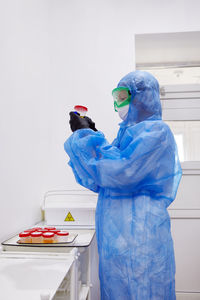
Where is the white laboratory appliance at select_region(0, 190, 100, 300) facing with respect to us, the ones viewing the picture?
facing the viewer

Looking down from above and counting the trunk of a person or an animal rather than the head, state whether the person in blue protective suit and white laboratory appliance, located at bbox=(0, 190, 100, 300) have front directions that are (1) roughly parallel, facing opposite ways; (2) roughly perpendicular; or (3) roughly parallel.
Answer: roughly perpendicular

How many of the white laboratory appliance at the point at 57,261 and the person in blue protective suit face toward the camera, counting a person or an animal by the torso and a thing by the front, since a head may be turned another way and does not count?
1

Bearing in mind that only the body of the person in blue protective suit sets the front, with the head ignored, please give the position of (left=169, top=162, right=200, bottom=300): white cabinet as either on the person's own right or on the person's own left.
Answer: on the person's own right

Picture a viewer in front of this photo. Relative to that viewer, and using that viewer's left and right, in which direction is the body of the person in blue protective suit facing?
facing to the left of the viewer

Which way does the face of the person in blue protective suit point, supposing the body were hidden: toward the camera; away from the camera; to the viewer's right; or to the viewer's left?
to the viewer's left
